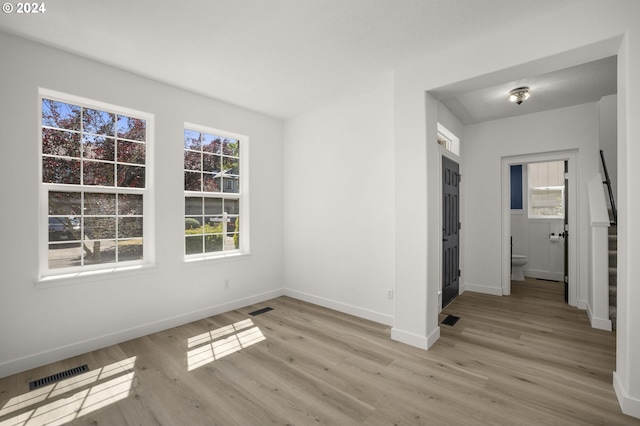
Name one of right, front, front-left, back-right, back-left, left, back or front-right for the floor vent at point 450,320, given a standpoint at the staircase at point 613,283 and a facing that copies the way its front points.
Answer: front-right

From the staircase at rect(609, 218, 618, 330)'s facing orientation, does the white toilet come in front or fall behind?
behind

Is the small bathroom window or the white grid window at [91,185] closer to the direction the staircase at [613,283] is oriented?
the white grid window
